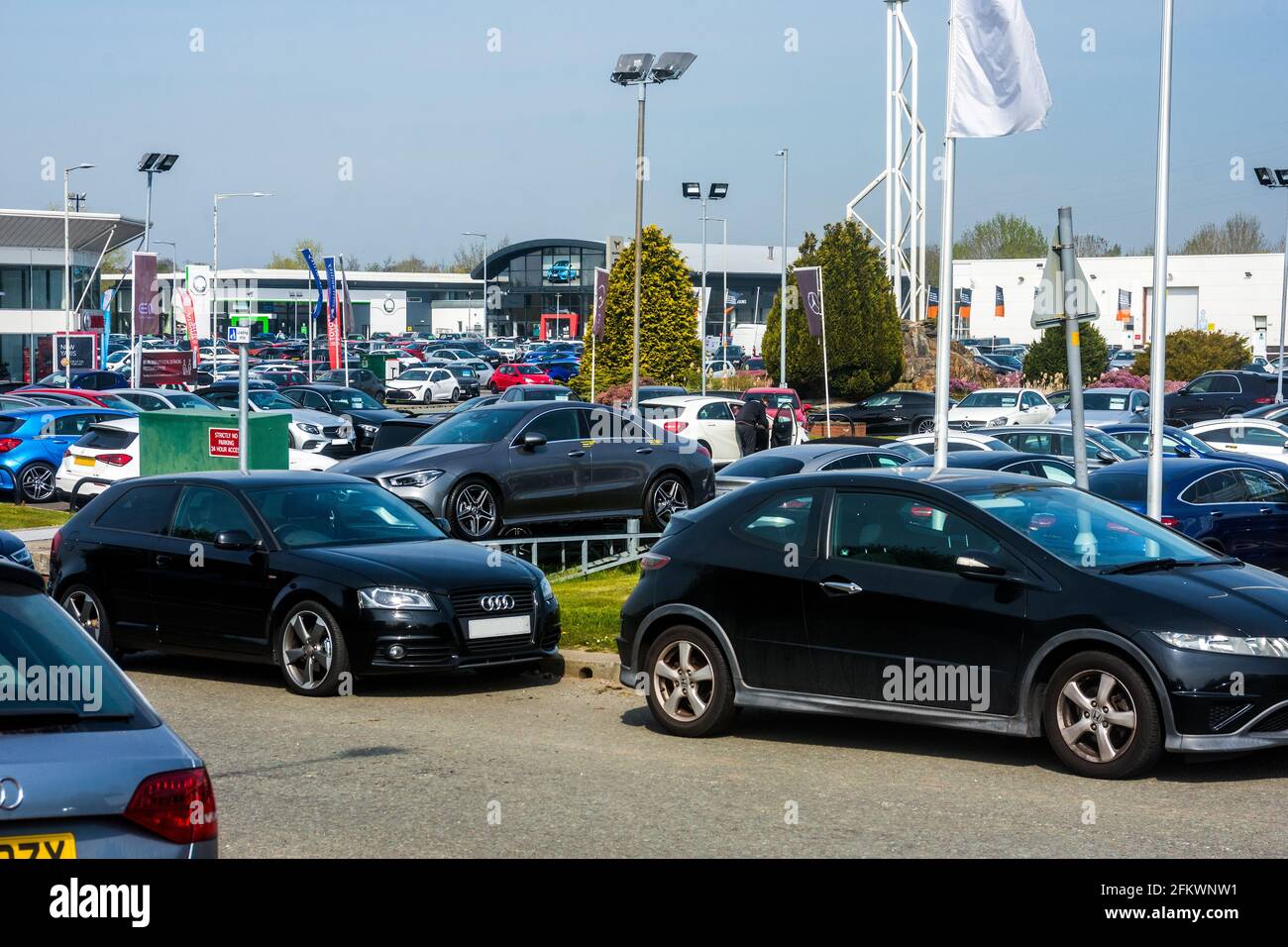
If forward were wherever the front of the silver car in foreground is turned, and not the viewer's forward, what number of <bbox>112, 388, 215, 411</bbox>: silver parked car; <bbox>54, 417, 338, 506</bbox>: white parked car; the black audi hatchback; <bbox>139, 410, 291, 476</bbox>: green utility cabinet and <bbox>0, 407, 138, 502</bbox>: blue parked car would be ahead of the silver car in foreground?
5

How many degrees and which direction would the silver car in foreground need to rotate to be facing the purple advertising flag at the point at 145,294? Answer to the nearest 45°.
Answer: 0° — it already faces it

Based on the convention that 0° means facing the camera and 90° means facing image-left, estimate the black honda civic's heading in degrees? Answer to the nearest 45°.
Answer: approximately 315°

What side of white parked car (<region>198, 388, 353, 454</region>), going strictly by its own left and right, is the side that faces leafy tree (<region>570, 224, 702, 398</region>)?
left

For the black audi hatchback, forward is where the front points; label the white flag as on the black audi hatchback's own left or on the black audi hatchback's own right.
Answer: on the black audi hatchback's own left

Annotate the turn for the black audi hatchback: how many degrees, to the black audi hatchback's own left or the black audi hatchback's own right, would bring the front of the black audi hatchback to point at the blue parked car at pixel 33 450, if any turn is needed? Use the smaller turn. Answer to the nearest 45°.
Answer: approximately 135° to the black audi hatchback's own left

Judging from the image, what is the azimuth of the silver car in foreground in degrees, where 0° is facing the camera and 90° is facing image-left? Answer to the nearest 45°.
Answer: approximately 180°

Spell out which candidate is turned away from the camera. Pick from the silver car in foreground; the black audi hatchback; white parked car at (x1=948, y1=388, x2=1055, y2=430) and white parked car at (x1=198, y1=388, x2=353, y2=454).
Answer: the silver car in foreground

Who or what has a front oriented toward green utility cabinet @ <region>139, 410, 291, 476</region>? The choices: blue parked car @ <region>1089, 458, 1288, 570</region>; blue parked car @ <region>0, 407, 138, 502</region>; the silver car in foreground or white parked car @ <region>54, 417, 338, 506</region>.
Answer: the silver car in foreground

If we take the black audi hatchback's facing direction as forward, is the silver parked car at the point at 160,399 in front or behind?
behind
